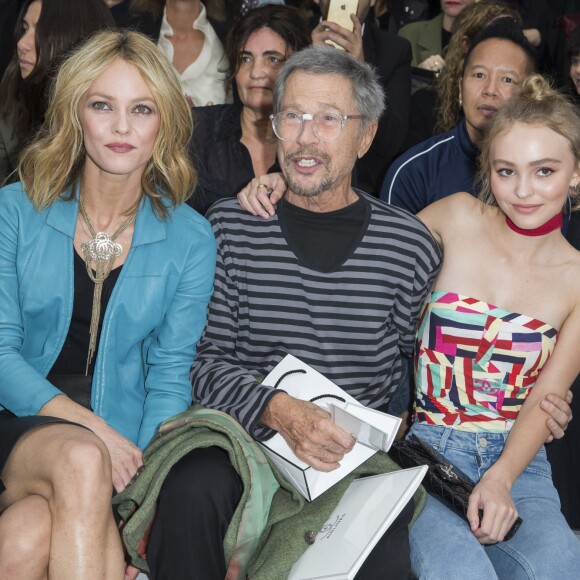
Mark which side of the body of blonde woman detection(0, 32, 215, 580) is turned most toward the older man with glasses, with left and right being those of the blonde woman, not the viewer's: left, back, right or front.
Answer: left

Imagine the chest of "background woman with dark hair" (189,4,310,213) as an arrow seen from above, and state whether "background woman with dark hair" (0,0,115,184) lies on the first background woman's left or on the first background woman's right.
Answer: on the first background woman's right

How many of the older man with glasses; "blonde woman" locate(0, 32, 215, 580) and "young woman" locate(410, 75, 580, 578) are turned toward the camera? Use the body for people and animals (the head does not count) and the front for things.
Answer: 3

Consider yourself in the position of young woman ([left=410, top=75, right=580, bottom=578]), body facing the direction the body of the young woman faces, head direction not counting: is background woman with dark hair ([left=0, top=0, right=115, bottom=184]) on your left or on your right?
on your right

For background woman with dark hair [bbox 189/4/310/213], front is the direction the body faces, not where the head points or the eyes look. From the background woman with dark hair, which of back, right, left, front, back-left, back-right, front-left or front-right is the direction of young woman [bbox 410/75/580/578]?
front-left

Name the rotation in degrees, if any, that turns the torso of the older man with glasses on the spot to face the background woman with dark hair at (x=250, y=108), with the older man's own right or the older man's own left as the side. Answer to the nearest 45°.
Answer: approximately 180°

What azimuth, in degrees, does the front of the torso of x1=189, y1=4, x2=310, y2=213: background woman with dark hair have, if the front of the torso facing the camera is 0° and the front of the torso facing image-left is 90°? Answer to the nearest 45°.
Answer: approximately 0°

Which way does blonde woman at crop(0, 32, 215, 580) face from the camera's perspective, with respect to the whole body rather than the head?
toward the camera

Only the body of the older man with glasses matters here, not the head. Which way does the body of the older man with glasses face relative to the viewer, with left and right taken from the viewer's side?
facing the viewer

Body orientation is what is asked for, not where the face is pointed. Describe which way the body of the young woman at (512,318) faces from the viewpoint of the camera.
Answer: toward the camera

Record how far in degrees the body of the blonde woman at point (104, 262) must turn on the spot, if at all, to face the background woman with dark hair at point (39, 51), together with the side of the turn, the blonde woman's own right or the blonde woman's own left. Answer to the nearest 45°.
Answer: approximately 180°

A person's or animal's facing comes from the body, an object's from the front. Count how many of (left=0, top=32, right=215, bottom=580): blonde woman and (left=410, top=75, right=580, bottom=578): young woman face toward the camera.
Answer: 2
